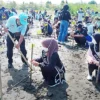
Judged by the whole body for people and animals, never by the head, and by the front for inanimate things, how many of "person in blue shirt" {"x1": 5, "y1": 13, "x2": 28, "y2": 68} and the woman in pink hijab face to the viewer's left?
1

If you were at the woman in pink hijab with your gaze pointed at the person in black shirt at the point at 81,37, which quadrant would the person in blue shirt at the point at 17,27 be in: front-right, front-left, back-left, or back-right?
front-left

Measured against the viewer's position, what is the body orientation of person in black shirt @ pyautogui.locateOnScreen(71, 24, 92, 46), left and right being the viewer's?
facing the viewer and to the left of the viewer

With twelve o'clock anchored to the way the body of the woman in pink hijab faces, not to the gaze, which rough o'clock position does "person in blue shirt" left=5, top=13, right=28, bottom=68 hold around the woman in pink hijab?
The person in blue shirt is roughly at 2 o'clock from the woman in pink hijab.

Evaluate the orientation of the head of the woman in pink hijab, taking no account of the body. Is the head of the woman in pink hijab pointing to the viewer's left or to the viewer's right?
to the viewer's left

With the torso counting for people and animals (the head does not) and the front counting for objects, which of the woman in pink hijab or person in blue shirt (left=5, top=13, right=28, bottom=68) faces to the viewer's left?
the woman in pink hijab

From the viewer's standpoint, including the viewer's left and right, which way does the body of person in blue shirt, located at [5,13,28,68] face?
facing the viewer and to the right of the viewer

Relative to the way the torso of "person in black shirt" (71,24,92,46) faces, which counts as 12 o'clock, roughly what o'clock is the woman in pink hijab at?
The woman in pink hijab is roughly at 11 o'clock from the person in black shirt.

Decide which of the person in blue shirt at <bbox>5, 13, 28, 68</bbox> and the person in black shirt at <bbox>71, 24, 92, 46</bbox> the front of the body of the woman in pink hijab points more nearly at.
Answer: the person in blue shirt

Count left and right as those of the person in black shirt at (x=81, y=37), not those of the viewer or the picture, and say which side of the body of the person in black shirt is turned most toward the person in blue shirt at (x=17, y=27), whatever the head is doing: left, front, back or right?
front

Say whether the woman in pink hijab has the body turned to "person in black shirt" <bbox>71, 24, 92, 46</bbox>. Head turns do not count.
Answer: no

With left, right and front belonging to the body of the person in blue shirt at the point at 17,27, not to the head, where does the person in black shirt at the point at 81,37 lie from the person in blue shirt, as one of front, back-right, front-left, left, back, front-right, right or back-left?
left

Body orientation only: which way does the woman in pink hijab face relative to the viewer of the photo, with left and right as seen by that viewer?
facing to the left of the viewer
